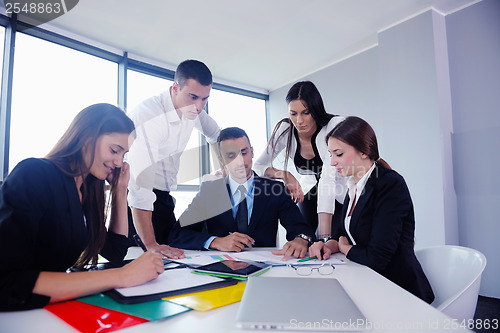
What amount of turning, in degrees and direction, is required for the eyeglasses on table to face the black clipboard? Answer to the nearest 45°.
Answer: approximately 45° to its right

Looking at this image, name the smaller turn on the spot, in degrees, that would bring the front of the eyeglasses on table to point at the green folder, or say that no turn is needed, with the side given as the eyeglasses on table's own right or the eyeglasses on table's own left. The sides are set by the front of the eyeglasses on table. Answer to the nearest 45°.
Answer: approximately 45° to the eyeglasses on table's own right

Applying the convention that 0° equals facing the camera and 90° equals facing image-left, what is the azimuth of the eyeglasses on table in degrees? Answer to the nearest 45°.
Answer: approximately 0°

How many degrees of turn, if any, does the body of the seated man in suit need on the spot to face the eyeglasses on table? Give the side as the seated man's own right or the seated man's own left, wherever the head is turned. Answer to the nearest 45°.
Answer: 0° — they already face it

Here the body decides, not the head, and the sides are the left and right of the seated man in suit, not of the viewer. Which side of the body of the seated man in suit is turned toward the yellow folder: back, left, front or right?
front

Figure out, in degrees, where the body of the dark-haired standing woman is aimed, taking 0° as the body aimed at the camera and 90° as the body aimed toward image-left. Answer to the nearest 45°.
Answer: approximately 0°

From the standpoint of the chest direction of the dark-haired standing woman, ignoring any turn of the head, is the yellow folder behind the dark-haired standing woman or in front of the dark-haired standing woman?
in front

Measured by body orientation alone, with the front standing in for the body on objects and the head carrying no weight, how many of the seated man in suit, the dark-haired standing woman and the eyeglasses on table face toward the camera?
3

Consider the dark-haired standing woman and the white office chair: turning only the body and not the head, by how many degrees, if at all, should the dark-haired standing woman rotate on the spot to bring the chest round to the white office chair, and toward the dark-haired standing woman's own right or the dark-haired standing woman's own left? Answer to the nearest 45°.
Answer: approximately 45° to the dark-haired standing woman's own left

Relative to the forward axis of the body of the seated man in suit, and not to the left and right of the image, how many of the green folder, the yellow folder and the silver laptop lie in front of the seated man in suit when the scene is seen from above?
3

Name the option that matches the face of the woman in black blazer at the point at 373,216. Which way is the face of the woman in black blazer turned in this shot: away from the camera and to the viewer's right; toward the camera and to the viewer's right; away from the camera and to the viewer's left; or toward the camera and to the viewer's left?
toward the camera and to the viewer's left
